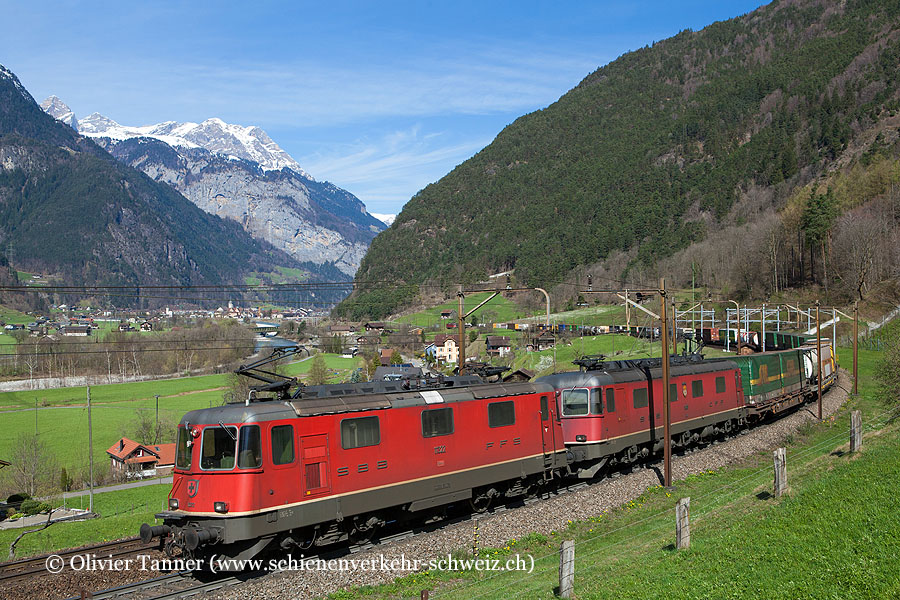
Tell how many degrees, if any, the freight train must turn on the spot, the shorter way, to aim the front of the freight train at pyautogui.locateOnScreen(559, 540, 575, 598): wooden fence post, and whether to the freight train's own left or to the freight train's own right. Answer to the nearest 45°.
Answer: approximately 90° to the freight train's own left

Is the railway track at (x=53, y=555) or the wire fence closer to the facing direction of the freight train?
the railway track

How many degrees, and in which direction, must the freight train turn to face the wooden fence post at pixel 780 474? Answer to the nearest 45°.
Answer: approximately 135° to its left

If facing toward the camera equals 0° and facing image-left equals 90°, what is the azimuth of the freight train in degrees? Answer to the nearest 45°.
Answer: approximately 45°
